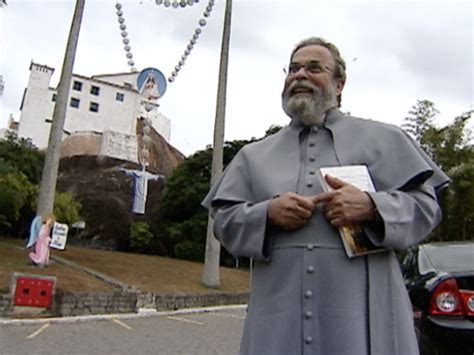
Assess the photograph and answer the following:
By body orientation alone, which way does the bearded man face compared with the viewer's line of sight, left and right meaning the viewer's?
facing the viewer

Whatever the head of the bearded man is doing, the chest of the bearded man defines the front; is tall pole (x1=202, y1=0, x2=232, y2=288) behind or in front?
behind

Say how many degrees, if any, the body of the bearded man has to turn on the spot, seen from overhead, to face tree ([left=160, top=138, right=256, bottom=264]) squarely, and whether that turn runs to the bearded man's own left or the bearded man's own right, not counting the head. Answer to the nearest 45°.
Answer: approximately 180°

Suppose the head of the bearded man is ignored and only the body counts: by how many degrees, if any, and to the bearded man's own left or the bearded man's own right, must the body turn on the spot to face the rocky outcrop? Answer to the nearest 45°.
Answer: approximately 135° to the bearded man's own right

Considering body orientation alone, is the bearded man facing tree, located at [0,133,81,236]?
no

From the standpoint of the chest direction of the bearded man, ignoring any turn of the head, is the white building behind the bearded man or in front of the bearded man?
behind

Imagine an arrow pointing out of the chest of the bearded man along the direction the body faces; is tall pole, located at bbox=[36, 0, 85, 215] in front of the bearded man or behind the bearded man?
behind

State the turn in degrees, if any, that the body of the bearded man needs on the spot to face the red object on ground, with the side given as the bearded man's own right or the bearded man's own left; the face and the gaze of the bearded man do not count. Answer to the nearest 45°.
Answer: approximately 135° to the bearded man's own right

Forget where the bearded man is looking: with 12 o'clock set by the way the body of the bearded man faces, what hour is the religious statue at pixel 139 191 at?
The religious statue is roughly at 5 o'clock from the bearded man.

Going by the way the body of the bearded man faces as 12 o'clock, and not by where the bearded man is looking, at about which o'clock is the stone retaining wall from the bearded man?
The stone retaining wall is roughly at 5 o'clock from the bearded man.

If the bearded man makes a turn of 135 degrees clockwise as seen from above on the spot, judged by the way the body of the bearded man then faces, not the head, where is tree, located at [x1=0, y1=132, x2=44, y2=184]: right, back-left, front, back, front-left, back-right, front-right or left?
front

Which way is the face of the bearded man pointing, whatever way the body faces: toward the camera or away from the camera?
toward the camera

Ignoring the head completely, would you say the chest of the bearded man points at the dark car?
no

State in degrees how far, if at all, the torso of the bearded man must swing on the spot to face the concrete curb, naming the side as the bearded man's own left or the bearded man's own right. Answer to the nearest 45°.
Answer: approximately 135° to the bearded man's own right
